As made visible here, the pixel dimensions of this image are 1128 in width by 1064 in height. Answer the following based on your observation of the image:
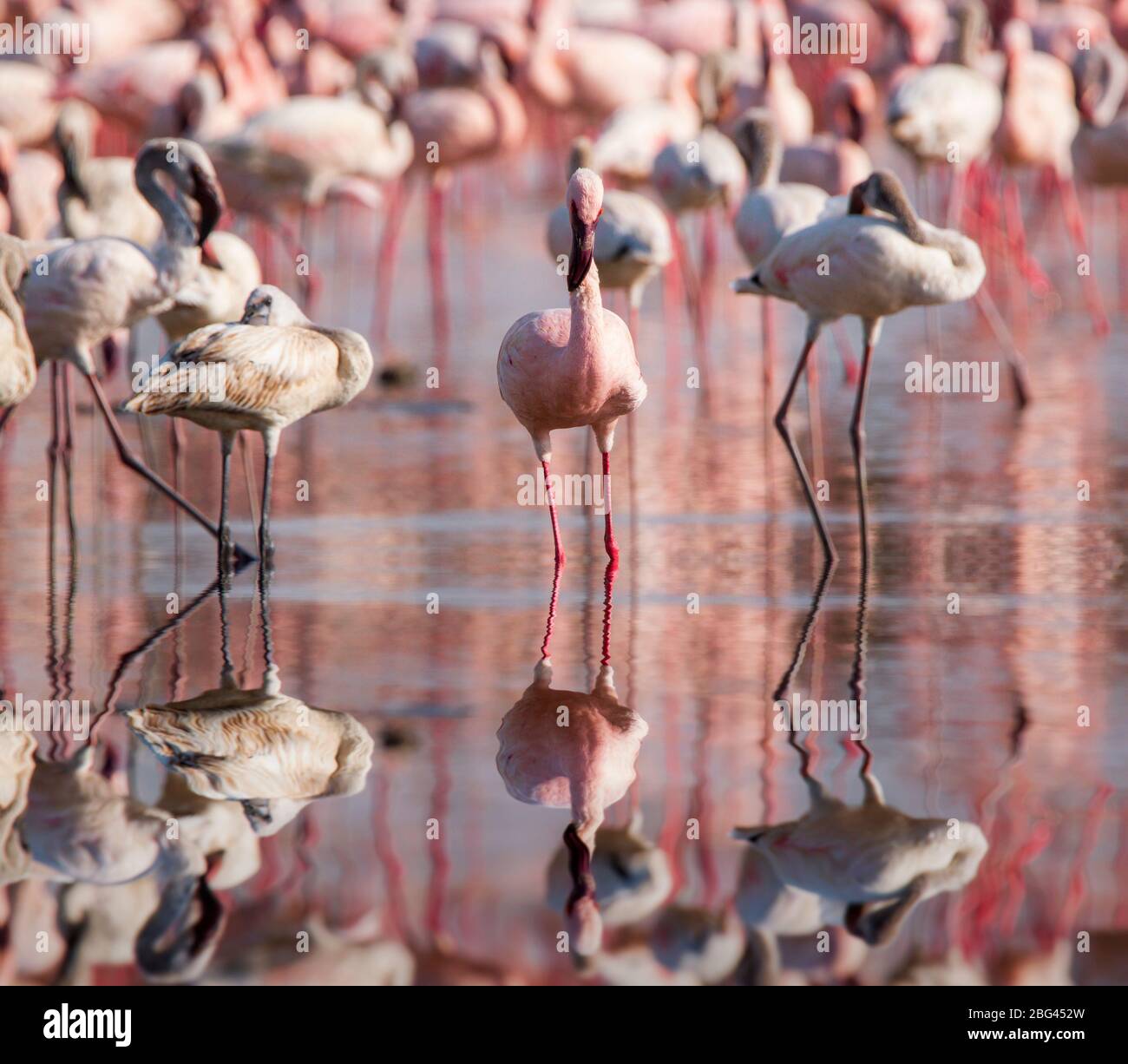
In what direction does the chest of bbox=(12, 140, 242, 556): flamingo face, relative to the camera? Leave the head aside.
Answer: to the viewer's right

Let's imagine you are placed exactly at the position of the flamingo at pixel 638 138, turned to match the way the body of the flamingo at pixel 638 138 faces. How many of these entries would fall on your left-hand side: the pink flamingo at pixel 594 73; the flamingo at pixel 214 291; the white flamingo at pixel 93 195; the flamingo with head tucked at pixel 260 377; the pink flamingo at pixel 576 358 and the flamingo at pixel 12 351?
1

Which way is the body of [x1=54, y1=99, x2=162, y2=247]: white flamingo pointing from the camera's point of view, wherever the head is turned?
to the viewer's left

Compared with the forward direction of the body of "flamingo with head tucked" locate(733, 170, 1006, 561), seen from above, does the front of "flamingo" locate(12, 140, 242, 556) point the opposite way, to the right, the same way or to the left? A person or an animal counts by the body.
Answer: the same way

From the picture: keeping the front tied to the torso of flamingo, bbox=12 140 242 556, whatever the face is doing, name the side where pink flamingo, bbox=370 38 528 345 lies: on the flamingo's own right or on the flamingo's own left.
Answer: on the flamingo's own left

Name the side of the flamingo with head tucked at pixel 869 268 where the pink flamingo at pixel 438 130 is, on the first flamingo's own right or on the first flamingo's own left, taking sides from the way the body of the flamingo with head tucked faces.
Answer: on the first flamingo's own left

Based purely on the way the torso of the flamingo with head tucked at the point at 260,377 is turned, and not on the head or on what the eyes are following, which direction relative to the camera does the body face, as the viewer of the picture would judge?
to the viewer's right

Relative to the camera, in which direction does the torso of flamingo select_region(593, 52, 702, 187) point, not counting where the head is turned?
to the viewer's right

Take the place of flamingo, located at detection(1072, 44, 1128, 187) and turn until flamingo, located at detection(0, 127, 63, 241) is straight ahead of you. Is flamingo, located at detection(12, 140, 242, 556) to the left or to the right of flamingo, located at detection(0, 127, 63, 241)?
left

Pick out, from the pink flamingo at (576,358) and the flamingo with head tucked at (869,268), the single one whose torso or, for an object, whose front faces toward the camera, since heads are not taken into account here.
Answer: the pink flamingo

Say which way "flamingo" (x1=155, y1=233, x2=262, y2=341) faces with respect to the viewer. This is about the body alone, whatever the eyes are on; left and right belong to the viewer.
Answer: facing to the right of the viewer

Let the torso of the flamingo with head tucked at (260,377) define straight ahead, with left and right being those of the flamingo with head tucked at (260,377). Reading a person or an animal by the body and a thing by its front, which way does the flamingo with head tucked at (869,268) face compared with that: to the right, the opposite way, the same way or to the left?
the same way

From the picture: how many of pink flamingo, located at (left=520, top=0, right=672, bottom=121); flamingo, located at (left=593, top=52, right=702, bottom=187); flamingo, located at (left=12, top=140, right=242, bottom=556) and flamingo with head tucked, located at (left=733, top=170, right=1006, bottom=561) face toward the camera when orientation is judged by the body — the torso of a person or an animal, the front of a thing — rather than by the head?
0

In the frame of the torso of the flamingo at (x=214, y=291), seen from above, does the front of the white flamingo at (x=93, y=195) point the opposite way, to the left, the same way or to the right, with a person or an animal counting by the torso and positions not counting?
the opposite way

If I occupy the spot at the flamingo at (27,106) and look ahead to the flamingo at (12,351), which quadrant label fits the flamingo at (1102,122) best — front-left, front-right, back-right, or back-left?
front-left

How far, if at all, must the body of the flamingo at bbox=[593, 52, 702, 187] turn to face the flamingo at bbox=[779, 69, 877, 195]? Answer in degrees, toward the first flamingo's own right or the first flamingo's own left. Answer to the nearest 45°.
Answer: approximately 45° to the first flamingo's own right

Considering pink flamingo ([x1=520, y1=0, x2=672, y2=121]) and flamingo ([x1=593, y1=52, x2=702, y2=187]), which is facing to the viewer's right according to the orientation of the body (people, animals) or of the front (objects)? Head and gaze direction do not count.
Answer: the flamingo
